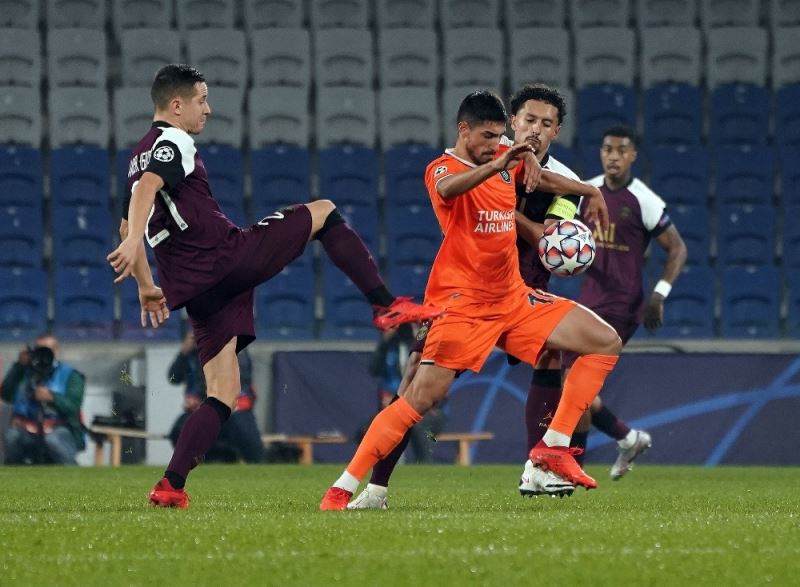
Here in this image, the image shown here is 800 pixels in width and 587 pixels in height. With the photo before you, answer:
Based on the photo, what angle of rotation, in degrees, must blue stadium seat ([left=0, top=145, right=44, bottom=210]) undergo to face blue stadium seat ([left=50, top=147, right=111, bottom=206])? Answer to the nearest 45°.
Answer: approximately 90° to its left

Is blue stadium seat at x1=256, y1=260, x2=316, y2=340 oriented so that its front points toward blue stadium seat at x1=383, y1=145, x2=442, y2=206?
no

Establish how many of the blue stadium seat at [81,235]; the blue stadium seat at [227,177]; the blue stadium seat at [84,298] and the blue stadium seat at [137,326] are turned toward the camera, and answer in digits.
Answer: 4

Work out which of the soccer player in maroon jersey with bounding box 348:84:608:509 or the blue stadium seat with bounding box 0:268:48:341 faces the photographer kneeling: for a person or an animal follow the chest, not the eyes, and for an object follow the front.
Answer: the blue stadium seat

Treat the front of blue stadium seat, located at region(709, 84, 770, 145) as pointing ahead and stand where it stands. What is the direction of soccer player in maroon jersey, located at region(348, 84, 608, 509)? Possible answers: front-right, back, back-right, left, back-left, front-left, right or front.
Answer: front

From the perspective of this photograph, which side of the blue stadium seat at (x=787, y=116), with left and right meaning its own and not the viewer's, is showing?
front

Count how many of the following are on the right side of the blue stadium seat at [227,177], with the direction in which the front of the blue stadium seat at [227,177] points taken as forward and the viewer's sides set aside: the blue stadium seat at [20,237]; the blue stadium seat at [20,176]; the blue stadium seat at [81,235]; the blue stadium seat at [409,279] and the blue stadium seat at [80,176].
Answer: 4

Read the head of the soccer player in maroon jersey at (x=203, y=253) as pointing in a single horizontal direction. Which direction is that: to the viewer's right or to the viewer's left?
to the viewer's right

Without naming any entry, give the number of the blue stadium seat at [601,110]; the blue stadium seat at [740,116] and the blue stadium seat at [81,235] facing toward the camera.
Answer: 3

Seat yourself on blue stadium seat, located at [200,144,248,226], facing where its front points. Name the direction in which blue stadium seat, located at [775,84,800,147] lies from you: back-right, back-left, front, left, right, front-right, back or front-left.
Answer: left

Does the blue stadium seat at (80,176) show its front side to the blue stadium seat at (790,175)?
no

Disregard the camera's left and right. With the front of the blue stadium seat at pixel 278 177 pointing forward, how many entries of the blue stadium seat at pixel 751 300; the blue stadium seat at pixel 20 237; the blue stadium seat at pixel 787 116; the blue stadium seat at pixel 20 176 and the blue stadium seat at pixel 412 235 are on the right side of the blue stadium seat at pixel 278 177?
2

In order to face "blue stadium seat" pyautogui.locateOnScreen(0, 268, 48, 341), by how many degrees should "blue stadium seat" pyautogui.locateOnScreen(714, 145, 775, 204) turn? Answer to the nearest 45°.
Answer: approximately 45° to its right

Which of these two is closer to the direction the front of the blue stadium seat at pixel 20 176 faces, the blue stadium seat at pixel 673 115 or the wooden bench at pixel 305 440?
the wooden bench

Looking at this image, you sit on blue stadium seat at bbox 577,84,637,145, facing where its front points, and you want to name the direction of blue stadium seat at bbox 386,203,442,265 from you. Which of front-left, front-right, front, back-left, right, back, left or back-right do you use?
front-right

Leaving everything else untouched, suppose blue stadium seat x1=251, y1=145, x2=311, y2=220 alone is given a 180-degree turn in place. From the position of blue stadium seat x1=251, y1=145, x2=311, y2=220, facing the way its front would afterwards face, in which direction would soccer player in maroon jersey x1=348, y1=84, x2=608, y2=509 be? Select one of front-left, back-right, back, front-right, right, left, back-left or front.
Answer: back

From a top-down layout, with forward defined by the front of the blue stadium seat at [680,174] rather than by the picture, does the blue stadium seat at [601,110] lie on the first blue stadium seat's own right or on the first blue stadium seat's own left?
on the first blue stadium seat's own right

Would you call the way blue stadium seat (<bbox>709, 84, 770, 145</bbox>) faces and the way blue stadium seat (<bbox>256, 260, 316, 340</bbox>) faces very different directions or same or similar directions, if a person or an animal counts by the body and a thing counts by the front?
same or similar directions

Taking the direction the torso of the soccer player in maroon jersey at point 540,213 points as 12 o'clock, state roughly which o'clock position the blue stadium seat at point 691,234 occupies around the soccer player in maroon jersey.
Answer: The blue stadium seat is roughly at 6 o'clock from the soccer player in maroon jersey.

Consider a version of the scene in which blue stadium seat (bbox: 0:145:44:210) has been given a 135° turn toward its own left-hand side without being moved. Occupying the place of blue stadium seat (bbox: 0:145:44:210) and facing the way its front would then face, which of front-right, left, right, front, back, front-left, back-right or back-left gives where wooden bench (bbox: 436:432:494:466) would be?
right
